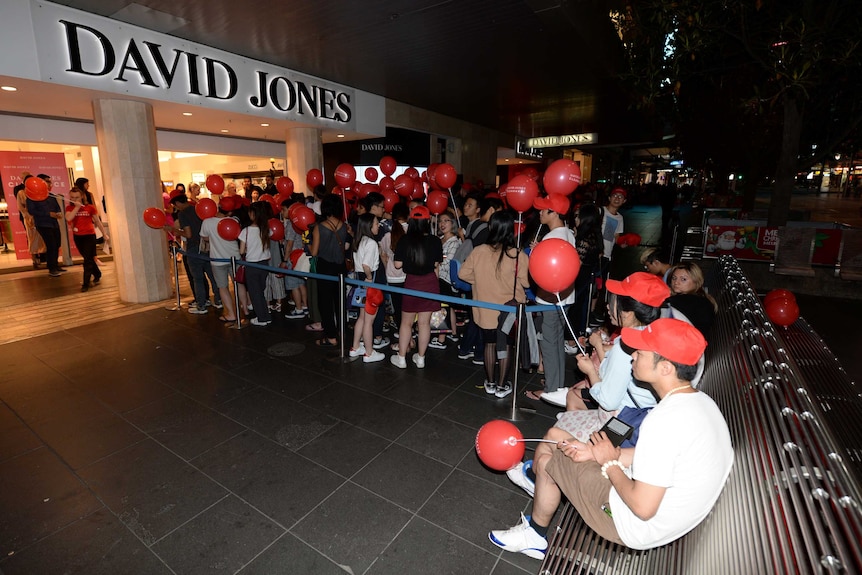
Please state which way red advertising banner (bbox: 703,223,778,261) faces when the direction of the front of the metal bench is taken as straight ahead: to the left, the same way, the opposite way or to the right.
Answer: to the left

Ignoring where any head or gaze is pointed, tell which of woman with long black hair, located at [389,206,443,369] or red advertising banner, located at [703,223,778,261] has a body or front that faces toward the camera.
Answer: the red advertising banner

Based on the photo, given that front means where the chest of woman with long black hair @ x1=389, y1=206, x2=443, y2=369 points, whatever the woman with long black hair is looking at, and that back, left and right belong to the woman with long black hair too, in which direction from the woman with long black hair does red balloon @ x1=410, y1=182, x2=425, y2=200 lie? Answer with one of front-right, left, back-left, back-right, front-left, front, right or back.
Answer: front

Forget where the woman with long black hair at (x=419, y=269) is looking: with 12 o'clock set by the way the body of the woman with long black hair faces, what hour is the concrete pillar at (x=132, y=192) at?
The concrete pillar is roughly at 10 o'clock from the woman with long black hair.

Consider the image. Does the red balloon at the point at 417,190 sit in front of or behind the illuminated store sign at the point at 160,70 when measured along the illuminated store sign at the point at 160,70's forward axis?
in front

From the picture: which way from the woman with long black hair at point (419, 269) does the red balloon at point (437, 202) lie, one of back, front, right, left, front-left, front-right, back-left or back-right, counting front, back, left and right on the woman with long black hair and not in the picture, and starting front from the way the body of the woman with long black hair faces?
front

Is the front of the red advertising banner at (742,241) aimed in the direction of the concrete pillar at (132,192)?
no

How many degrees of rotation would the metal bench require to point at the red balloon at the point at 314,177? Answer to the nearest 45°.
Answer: approximately 45° to its right

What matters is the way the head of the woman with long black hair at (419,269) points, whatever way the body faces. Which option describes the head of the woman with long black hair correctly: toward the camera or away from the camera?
away from the camera

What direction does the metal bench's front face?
to the viewer's left

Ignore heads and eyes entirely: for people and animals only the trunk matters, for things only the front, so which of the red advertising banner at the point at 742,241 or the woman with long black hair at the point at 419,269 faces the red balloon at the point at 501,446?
the red advertising banner

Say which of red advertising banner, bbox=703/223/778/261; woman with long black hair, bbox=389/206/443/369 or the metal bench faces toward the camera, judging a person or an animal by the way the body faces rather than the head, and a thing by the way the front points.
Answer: the red advertising banner

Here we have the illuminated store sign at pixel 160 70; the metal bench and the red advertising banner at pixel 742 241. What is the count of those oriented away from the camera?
0

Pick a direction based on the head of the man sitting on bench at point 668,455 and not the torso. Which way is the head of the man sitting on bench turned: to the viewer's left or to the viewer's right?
to the viewer's left

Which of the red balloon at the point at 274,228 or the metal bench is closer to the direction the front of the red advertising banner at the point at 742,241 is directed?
the metal bench

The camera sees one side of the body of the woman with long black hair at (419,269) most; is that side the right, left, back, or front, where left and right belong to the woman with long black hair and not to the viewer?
back

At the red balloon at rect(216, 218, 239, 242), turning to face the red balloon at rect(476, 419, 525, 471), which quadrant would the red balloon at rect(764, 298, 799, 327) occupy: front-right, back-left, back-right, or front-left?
front-left

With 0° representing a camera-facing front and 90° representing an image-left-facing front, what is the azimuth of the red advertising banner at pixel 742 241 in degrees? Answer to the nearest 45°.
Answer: approximately 0°

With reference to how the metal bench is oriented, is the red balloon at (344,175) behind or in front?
in front
